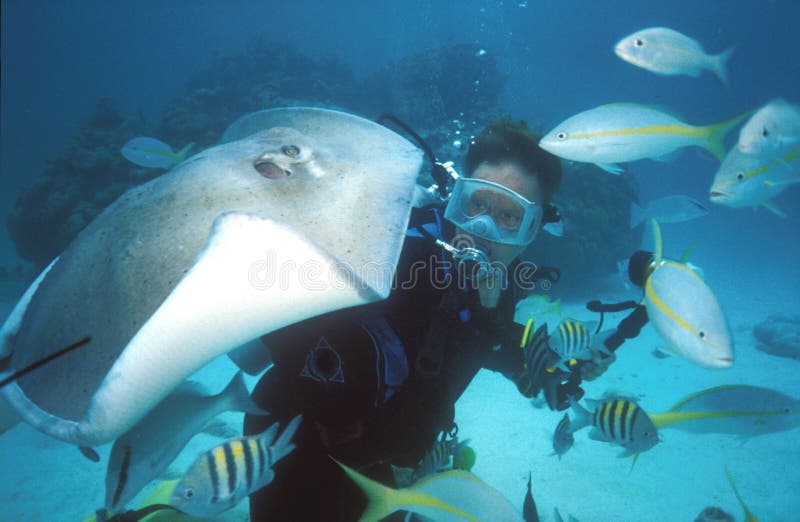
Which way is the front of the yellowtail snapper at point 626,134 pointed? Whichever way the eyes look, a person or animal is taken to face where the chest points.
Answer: to the viewer's left

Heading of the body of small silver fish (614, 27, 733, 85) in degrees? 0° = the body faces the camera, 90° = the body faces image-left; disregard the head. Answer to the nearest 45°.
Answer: approximately 90°

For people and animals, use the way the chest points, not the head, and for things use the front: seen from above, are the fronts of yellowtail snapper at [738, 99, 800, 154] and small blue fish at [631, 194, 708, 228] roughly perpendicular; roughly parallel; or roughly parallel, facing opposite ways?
roughly parallel, facing opposite ways

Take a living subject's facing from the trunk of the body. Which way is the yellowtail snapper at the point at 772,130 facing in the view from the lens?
facing to the left of the viewer

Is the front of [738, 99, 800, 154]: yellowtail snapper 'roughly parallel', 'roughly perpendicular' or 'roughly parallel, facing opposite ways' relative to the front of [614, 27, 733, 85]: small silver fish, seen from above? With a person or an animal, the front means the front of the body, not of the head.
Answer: roughly parallel

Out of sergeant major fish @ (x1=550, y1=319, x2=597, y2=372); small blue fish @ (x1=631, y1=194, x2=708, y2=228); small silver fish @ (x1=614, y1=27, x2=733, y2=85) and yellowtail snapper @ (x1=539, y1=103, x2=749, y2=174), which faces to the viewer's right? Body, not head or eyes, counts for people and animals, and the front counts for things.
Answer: small blue fish @ (x1=631, y1=194, x2=708, y2=228)

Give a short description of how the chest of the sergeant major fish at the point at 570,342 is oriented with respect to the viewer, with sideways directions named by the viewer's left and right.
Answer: facing to the left of the viewer

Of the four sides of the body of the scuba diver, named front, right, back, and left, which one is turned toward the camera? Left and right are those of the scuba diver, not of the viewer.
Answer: front

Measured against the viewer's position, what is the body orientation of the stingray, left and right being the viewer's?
facing to the right of the viewer

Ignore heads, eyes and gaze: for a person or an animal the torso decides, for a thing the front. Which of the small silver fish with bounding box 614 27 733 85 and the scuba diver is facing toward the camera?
the scuba diver
